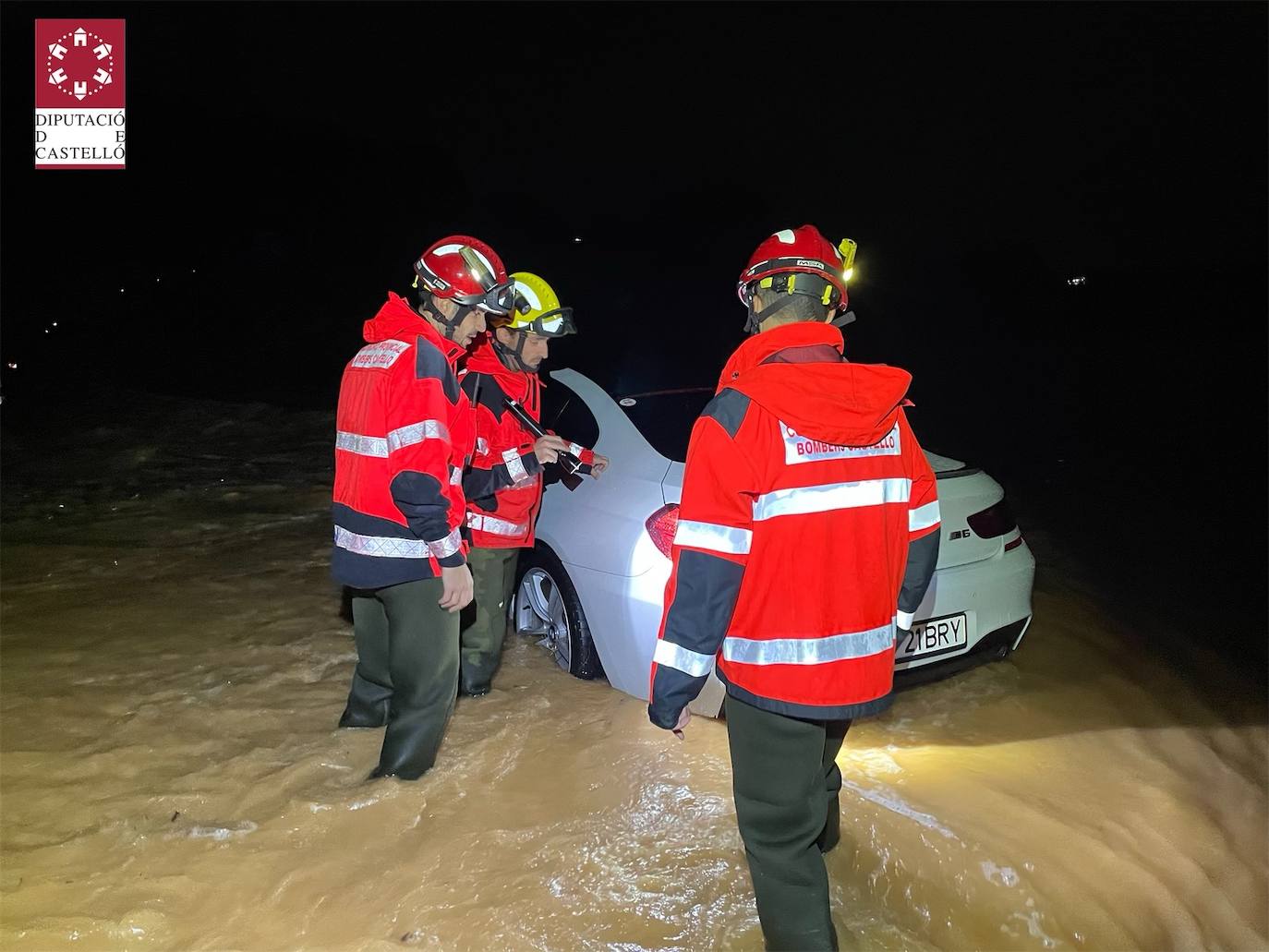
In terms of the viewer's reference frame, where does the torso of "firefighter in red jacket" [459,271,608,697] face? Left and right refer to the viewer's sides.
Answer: facing to the right of the viewer

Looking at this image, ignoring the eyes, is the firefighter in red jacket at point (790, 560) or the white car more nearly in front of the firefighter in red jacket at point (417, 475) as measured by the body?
the white car

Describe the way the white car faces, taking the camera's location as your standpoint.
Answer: facing away from the viewer and to the left of the viewer

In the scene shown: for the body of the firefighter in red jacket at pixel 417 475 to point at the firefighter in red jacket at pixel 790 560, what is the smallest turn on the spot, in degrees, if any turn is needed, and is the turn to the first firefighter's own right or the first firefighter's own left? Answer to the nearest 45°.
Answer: approximately 90° to the first firefighter's own right

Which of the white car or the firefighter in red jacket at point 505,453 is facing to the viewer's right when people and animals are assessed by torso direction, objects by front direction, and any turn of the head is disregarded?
the firefighter in red jacket

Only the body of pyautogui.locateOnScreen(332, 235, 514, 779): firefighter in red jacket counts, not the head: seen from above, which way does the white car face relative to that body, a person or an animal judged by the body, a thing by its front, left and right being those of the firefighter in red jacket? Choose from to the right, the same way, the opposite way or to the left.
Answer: to the left

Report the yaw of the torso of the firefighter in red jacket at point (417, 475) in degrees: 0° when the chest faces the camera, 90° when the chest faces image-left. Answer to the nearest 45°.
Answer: approximately 225°

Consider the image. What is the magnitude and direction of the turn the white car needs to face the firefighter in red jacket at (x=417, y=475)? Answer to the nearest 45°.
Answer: approximately 90° to its left

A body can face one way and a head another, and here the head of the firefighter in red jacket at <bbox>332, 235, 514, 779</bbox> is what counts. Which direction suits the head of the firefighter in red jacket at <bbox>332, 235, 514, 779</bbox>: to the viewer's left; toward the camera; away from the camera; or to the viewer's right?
to the viewer's right

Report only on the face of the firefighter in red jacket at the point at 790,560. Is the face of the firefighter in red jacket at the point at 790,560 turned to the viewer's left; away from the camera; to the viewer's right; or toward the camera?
away from the camera

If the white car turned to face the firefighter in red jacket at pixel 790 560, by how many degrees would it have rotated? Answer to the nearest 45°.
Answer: approximately 135° to its left
